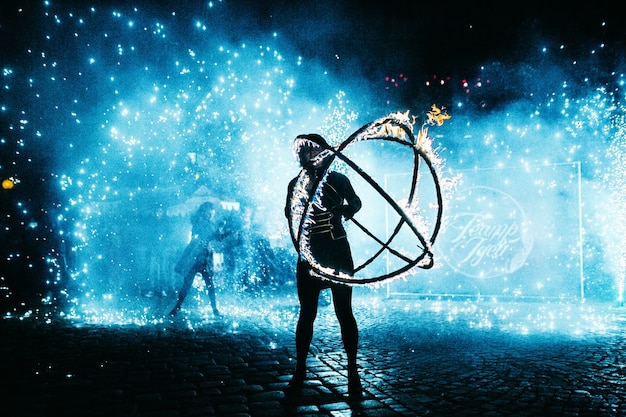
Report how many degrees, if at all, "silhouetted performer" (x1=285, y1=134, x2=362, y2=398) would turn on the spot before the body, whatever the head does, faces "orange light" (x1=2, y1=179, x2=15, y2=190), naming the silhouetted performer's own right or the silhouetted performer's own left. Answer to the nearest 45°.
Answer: approximately 135° to the silhouetted performer's own right

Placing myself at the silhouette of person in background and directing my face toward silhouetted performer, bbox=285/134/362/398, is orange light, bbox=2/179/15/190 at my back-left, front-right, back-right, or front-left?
back-right

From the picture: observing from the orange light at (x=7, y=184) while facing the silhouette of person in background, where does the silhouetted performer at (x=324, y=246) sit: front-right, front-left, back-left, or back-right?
front-right

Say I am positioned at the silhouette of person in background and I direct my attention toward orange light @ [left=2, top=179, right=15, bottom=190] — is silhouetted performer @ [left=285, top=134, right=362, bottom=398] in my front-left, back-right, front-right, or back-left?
back-left

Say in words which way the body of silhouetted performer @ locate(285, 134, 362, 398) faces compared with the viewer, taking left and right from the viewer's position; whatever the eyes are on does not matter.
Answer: facing the viewer
